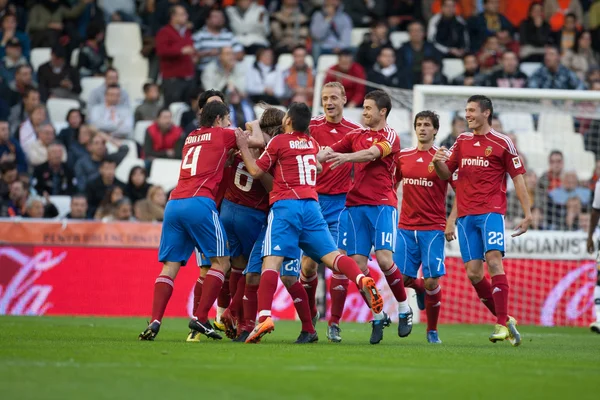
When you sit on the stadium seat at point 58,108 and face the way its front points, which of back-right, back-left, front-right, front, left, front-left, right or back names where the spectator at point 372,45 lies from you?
left

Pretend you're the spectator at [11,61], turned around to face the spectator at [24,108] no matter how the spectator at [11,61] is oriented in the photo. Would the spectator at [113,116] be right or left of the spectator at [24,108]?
left

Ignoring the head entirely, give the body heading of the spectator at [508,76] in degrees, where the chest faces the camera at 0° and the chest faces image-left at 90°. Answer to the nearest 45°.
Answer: approximately 0°

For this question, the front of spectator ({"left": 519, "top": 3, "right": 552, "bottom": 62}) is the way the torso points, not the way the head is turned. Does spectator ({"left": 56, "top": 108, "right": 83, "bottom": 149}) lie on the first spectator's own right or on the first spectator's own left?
on the first spectator's own right

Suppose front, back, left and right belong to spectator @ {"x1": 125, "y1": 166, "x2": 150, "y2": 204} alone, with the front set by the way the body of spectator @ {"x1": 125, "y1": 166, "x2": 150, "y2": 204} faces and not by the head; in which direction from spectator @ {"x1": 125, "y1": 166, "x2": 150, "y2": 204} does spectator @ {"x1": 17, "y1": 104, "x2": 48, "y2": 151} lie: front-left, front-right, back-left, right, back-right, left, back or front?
back-right

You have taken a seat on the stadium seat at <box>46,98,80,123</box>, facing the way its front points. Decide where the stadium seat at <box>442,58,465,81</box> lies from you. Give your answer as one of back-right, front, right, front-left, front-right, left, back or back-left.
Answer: left

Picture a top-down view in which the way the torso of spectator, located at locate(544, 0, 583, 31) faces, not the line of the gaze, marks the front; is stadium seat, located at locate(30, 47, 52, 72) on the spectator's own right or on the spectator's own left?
on the spectator's own right

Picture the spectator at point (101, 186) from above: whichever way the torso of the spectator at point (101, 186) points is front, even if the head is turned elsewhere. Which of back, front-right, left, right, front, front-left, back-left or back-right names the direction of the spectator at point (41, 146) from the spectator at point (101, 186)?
back

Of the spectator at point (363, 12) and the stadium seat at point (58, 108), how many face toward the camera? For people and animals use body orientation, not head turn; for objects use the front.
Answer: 2

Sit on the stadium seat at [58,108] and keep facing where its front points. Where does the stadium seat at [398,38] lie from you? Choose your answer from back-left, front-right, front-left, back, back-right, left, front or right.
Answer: left

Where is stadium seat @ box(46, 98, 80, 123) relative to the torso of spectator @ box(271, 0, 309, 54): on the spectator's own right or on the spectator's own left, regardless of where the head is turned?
on the spectator's own right

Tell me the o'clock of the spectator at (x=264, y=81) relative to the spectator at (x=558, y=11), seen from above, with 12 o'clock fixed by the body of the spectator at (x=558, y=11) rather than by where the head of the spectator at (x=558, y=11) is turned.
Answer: the spectator at (x=264, y=81) is roughly at 2 o'clock from the spectator at (x=558, y=11).

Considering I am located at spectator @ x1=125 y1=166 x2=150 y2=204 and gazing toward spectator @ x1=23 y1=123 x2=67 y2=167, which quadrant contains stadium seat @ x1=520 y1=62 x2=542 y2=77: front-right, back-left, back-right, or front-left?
back-right
